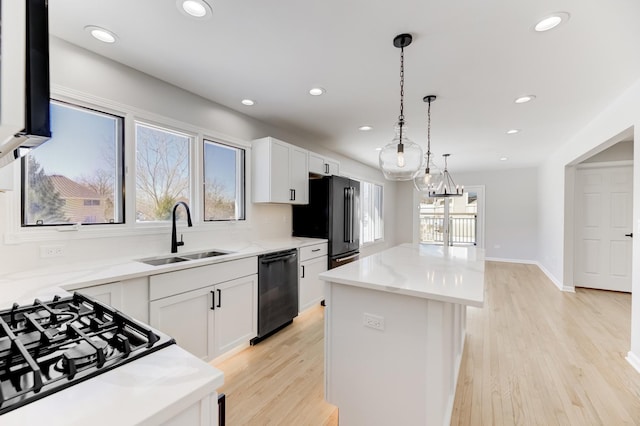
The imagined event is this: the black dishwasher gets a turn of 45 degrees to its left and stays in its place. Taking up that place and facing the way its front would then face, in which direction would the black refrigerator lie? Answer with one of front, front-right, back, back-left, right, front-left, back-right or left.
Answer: front-left

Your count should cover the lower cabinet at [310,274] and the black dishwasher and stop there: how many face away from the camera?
0

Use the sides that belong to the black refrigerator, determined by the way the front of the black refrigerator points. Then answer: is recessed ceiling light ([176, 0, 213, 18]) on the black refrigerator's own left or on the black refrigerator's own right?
on the black refrigerator's own right

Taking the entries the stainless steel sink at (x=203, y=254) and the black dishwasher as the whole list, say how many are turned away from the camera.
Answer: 0

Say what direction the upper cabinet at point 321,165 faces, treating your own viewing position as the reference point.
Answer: facing the viewer and to the right of the viewer

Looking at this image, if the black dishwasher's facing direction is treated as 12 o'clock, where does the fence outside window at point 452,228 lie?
The fence outside window is roughly at 9 o'clock from the black dishwasher.

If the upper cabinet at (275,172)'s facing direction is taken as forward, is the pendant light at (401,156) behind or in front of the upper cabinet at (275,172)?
in front

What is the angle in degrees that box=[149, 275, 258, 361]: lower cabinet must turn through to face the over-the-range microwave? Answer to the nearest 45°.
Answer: approximately 45° to its right
